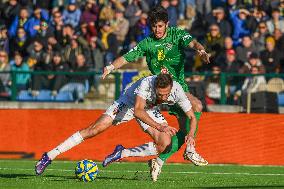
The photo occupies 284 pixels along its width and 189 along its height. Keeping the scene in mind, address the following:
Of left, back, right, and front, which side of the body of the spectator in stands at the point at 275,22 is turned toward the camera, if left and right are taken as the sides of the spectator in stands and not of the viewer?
front

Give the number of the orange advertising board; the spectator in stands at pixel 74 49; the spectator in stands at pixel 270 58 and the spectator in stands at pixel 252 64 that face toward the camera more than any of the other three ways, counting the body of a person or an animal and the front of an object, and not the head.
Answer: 4

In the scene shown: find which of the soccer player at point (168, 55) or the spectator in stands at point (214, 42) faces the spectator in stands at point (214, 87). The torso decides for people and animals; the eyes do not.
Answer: the spectator in stands at point (214, 42)

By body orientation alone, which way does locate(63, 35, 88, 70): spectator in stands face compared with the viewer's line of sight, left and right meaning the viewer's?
facing the viewer

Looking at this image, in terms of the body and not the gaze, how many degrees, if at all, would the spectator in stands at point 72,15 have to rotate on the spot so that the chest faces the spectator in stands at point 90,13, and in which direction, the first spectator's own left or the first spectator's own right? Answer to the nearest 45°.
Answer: approximately 90° to the first spectator's own left

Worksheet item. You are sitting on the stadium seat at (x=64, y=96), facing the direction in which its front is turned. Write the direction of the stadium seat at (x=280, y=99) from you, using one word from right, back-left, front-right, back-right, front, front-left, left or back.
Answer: left

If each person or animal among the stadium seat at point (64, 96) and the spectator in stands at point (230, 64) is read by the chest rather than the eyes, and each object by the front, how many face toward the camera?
2

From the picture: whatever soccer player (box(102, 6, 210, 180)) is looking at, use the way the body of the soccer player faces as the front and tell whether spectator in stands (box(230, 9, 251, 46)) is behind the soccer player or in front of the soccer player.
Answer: behind

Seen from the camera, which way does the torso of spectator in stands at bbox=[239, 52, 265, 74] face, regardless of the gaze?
toward the camera

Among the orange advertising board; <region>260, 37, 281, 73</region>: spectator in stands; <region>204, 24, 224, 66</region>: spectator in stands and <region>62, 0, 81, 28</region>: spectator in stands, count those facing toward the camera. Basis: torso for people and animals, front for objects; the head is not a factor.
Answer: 4

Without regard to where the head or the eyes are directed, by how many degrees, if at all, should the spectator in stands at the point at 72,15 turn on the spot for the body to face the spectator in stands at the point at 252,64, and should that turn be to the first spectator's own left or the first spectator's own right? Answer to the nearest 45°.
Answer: approximately 45° to the first spectator's own left

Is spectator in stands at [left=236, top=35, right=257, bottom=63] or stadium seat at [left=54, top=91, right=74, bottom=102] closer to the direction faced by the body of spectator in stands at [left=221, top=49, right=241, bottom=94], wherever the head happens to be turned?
the stadium seat

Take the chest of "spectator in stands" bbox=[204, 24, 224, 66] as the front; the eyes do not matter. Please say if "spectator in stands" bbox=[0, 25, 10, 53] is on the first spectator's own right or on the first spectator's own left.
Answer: on the first spectator's own right

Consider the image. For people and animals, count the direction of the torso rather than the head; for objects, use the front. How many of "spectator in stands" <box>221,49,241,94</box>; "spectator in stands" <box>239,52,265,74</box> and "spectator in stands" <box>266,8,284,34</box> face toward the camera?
3

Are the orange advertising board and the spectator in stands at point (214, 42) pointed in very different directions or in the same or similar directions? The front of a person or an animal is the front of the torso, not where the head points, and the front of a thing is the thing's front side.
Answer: same or similar directions
